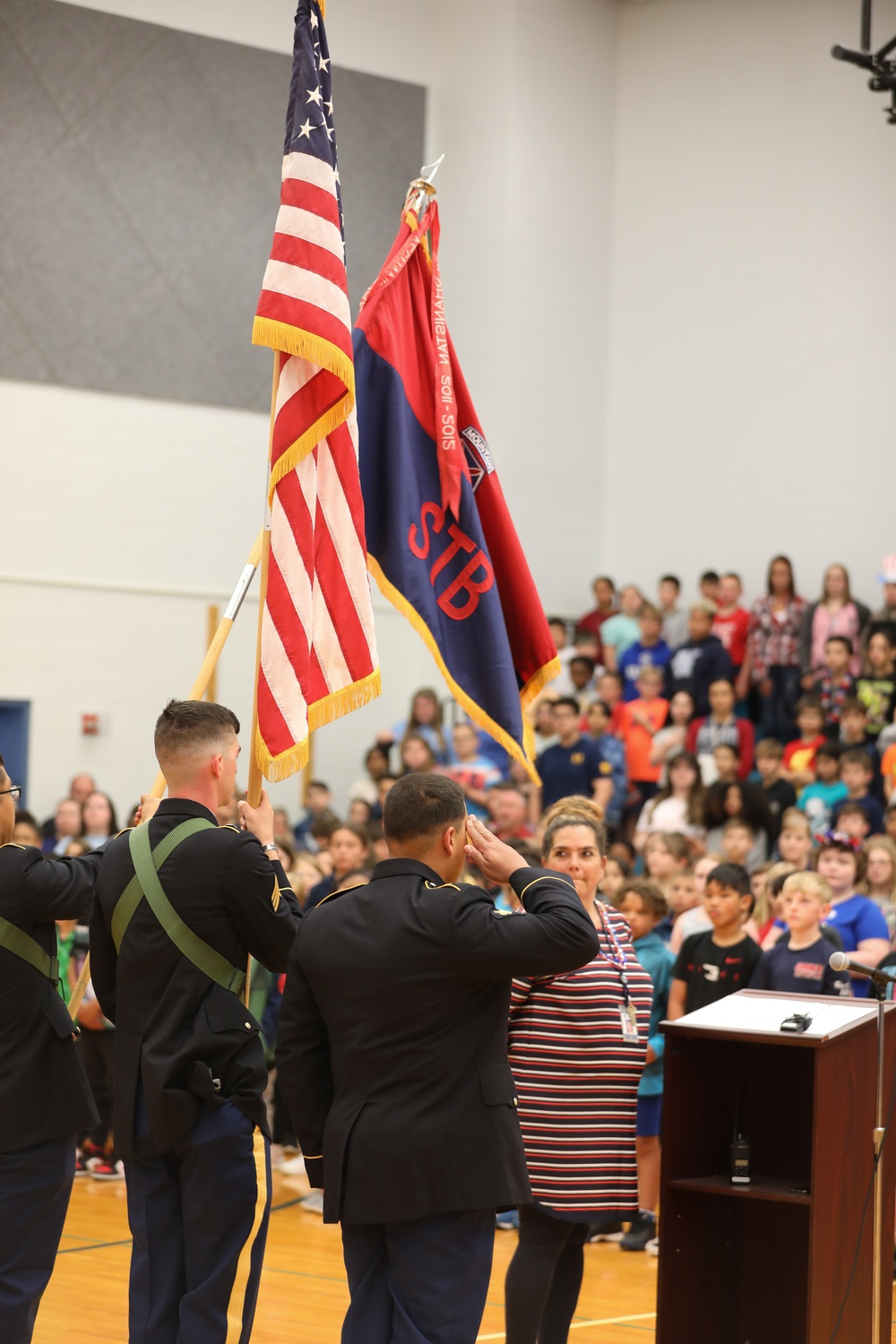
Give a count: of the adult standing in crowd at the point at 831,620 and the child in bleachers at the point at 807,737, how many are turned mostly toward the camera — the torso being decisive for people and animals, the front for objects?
2

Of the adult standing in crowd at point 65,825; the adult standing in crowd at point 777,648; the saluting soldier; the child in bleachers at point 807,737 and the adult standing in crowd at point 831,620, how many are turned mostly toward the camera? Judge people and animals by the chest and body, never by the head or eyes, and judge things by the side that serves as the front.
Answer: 4

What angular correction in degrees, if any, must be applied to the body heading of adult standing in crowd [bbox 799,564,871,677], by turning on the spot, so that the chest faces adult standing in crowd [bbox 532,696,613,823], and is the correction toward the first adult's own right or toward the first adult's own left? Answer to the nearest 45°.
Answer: approximately 45° to the first adult's own right

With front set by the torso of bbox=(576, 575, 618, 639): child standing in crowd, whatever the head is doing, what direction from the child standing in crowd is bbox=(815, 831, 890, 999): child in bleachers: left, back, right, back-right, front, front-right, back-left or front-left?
front-left

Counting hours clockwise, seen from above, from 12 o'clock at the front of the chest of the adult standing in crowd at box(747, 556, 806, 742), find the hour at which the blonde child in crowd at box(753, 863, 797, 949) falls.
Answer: The blonde child in crowd is roughly at 12 o'clock from the adult standing in crowd.

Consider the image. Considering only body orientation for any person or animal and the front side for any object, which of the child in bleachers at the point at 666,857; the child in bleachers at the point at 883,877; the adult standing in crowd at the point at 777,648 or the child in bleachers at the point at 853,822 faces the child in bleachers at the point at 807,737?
the adult standing in crowd

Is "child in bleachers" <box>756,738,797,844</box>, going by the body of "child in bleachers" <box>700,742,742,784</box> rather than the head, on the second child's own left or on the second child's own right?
on the second child's own left
